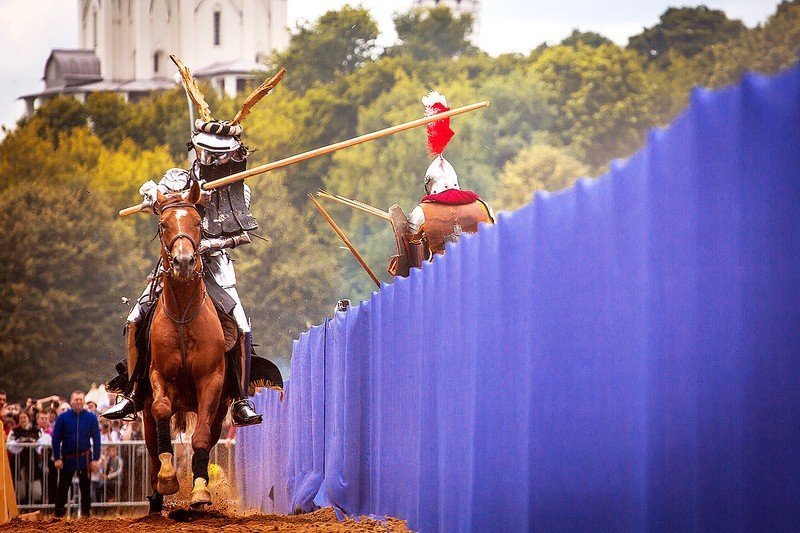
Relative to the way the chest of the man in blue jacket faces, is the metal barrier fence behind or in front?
behind

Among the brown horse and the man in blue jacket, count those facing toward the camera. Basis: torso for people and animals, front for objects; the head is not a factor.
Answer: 2

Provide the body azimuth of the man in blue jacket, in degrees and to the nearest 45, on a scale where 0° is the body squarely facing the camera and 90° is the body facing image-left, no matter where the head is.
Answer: approximately 0°

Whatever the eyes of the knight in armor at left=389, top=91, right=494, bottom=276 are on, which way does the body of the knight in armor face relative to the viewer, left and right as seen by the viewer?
facing away from the viewer and to the left of the viewer

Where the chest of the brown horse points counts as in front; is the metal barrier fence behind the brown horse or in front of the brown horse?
behind
